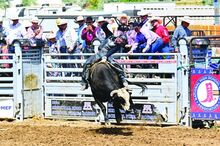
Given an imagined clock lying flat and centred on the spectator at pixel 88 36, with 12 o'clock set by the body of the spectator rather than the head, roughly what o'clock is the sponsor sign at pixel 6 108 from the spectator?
The sponsor sign is roughly at 3 o'clock from the spectator.

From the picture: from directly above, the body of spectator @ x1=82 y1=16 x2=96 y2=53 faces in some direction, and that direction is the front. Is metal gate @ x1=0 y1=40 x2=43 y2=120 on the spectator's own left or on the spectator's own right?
on the spectator's own right

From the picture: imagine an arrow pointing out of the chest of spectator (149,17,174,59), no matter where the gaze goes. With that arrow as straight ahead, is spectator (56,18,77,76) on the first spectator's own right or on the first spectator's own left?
on the first spectator's own right

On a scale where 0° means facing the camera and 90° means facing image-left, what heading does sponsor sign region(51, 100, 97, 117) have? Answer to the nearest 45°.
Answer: approximately 0°

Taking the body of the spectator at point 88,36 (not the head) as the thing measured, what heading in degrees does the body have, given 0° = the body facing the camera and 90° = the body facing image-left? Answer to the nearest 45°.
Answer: approximately 0°

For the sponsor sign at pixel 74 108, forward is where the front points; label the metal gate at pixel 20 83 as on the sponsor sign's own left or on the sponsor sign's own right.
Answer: on the sponsor sign's own right
